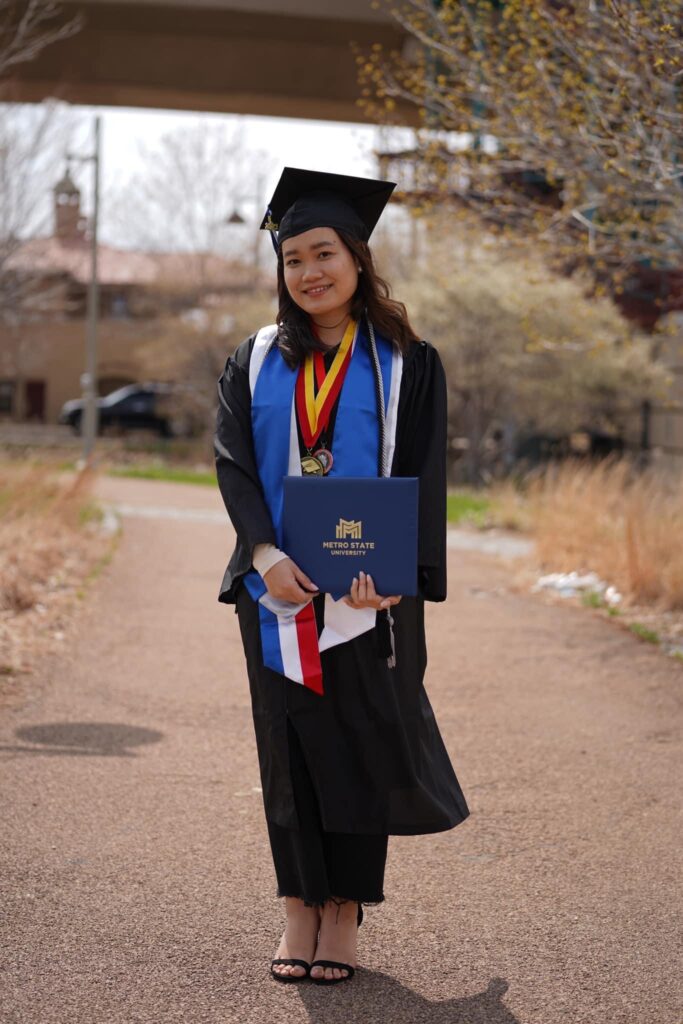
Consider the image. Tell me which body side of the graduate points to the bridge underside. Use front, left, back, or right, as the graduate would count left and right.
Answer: back

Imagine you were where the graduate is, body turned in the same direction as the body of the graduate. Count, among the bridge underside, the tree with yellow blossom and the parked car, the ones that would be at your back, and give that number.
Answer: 3

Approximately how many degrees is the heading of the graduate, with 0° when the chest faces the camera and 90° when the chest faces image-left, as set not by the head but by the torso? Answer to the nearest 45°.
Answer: approximately 0°

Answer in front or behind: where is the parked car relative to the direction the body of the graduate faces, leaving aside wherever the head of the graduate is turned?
behind

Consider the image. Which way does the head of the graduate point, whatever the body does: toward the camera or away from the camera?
toward the camera

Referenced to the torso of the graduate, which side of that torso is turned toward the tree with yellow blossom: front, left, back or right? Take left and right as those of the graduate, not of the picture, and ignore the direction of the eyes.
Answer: back
